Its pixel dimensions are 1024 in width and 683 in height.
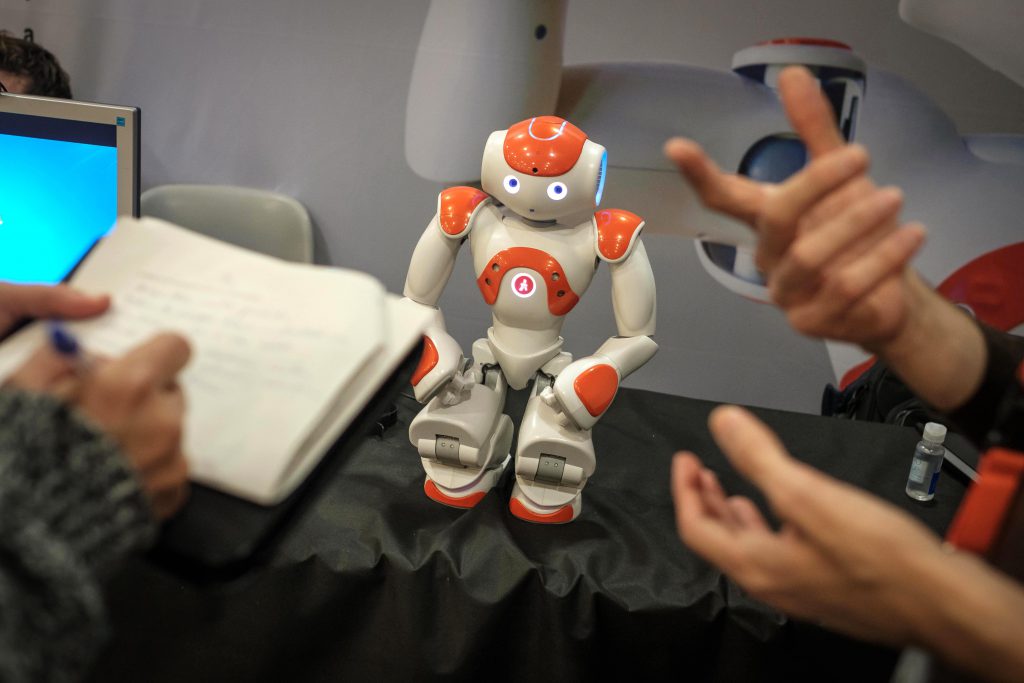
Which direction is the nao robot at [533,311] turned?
toward the camera

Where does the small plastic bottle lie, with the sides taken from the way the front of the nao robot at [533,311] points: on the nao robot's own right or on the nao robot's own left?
on the nao robot's own left

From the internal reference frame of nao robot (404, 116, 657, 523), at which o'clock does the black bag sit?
The black bag is roughly at 8 o'clock from the nao robot.
